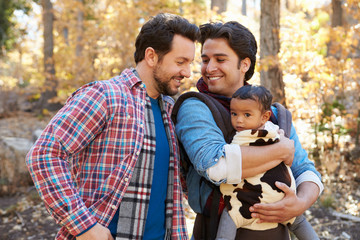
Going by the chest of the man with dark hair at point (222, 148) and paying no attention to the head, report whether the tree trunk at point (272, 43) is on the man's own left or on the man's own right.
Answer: on the man's own left

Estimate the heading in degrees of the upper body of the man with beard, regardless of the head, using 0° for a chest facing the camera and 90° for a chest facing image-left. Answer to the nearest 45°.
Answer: approximately 315°

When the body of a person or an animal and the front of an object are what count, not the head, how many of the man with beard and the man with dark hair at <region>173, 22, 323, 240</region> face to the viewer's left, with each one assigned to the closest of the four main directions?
0

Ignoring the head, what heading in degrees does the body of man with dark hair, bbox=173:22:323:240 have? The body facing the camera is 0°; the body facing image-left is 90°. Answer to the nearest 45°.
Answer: approximately 315°
